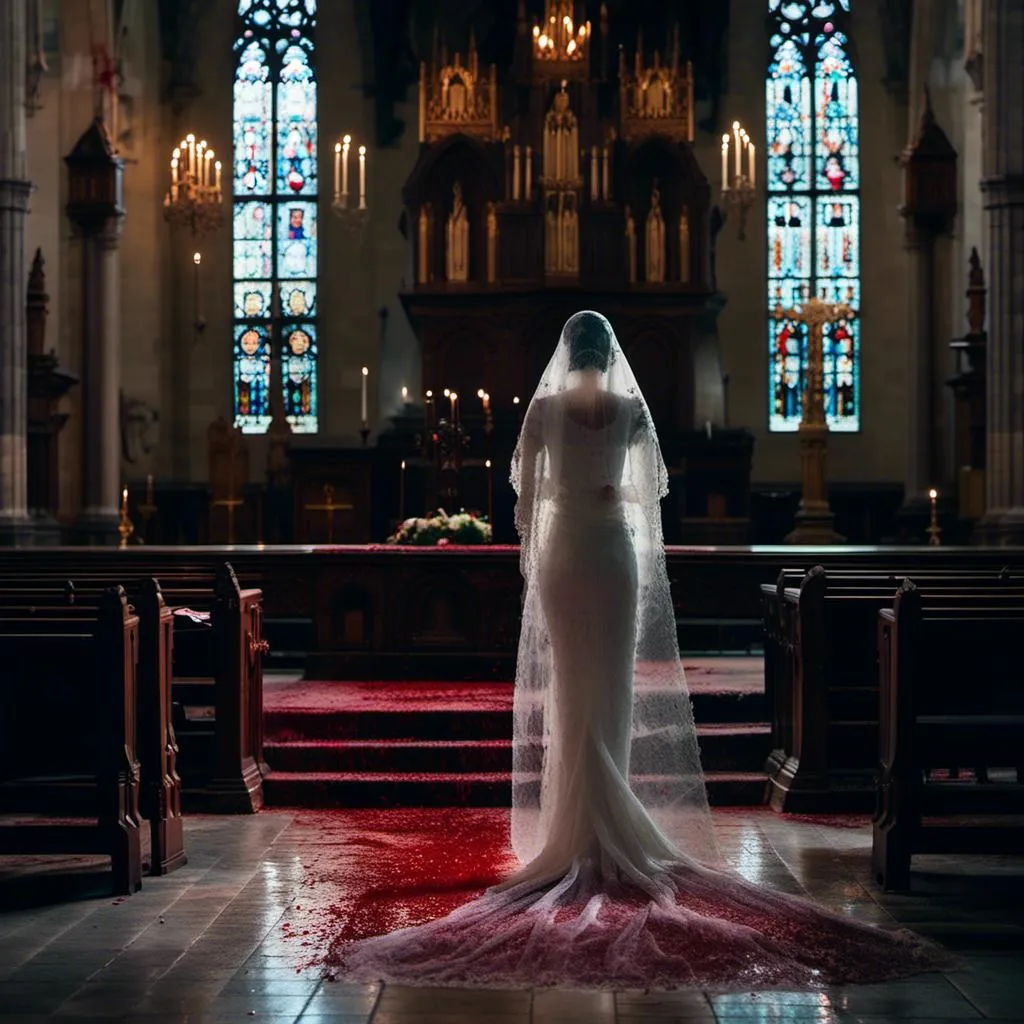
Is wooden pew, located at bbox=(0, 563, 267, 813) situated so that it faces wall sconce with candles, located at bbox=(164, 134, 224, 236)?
yes

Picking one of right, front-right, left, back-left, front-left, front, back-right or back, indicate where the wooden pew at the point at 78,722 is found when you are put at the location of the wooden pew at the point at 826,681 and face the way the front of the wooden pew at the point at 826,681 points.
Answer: back-left

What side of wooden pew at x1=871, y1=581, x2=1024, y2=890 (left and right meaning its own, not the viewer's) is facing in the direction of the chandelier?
front

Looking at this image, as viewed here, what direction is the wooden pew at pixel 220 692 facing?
away from the camera

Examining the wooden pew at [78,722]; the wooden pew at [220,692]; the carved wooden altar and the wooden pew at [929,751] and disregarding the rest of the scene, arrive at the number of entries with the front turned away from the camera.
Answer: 3

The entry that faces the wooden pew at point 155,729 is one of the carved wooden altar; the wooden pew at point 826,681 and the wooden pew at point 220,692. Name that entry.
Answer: the carved wooden altar

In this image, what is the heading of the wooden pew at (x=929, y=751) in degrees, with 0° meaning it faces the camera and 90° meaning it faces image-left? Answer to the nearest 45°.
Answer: approximately 180°

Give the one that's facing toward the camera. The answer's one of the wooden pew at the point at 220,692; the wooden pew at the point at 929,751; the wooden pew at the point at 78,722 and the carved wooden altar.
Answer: the carved wooden altar

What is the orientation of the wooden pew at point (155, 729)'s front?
away from the camera

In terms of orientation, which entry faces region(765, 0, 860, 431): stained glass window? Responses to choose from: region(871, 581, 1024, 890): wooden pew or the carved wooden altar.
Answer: the wooden pew

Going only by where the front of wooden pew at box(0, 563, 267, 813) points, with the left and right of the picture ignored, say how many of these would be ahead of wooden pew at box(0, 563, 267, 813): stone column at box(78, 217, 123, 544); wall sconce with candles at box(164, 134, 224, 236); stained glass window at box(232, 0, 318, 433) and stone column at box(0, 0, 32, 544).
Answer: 4

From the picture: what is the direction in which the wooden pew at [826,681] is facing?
away from the camera

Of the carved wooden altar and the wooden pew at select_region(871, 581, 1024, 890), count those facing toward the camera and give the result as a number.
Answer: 1

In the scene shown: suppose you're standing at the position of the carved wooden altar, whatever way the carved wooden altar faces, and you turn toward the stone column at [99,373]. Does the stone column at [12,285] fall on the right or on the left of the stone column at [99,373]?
left

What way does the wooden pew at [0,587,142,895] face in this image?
away from the camera

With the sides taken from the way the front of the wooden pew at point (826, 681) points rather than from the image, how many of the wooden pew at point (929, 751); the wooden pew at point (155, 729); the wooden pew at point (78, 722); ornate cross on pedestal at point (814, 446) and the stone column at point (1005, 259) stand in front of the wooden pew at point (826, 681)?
2

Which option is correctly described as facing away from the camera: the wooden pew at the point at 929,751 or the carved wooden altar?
the wooden pew
